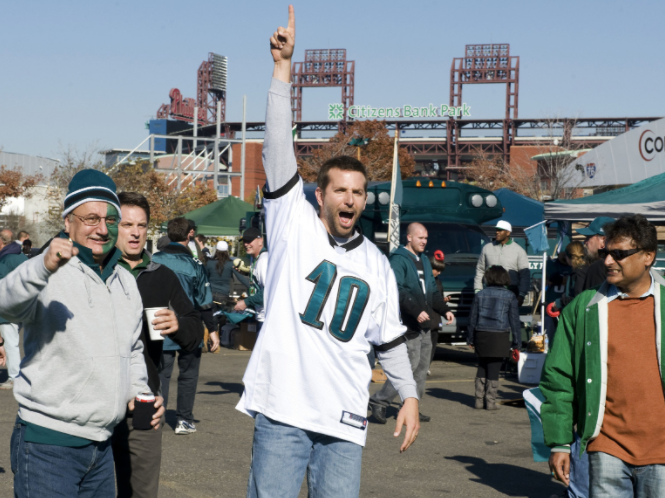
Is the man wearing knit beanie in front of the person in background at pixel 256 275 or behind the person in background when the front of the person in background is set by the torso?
in front

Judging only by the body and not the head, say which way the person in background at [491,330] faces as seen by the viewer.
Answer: away from the camera

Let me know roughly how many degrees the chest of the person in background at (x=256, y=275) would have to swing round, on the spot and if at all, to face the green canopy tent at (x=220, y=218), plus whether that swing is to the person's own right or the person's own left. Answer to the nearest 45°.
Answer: approximately 135° to the person's own right

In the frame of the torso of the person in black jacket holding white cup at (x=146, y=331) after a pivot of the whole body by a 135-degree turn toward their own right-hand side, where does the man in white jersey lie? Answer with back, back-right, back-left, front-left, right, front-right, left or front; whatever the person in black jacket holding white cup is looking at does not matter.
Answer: back

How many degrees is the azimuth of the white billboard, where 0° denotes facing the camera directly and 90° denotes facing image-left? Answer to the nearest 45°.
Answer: approximately 45°

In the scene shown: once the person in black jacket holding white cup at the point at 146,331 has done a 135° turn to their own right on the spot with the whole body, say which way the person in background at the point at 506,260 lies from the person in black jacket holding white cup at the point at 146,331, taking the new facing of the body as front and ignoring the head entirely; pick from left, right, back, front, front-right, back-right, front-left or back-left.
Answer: right

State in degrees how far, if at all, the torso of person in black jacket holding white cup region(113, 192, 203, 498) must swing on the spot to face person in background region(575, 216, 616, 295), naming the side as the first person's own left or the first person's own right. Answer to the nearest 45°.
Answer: approximately 135° to the first person's own left

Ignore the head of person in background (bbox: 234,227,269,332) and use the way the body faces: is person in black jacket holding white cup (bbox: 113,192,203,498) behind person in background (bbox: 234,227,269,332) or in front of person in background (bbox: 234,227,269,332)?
in front

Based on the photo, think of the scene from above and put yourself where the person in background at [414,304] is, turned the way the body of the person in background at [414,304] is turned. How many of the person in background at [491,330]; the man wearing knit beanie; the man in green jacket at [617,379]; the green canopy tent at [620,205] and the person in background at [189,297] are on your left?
2

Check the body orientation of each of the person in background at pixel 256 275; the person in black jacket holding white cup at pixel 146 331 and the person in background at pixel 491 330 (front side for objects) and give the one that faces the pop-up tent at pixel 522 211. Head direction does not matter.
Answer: the person in background at pixel 491 330

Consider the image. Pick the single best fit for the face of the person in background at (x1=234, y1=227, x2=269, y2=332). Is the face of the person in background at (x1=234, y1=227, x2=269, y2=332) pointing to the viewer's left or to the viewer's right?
to the viewer's left

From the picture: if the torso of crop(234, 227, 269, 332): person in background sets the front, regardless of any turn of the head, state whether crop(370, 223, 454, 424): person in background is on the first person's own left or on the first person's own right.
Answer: on the first person's own left

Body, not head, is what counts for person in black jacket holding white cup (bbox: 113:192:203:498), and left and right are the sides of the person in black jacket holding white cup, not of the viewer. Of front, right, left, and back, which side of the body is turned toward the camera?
front

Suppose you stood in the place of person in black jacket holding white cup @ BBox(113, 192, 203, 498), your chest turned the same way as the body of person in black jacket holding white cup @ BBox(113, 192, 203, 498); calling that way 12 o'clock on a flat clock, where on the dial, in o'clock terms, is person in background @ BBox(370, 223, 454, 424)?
person in background @ BBox(370, 223, 454, 424) is roughly at 7 o'clock from person in black jacket holding white cup @ BBox(113, 192, 203, 498).

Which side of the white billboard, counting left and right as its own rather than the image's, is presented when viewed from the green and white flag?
front
